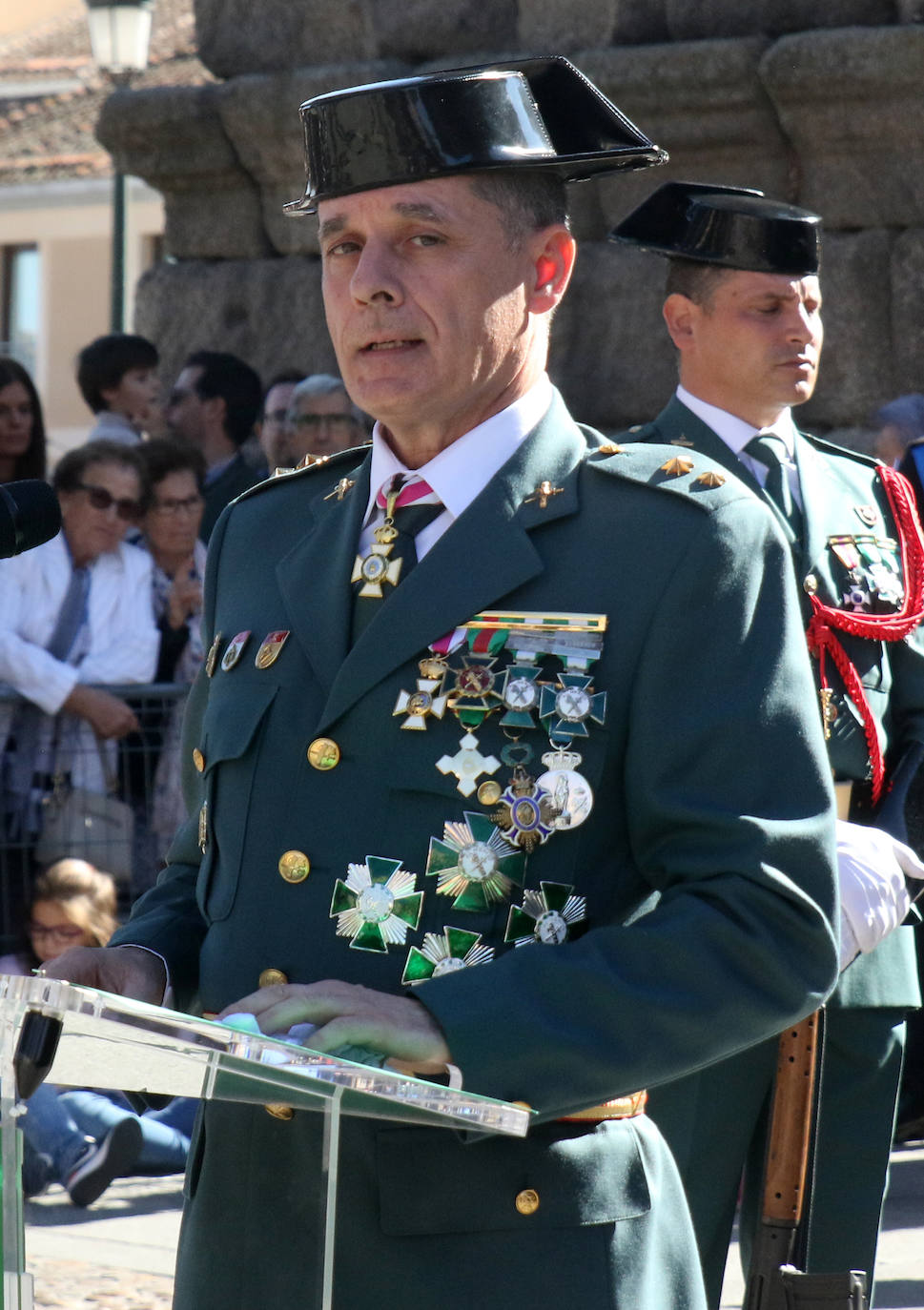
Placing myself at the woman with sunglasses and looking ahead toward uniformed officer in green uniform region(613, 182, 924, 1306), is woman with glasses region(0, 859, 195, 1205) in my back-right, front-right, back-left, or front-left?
front-right

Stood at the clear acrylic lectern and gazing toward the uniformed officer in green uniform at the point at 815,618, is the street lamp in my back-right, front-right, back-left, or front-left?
front-left

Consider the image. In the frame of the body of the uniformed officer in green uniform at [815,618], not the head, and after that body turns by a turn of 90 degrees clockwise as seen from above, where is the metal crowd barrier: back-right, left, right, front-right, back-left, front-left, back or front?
right

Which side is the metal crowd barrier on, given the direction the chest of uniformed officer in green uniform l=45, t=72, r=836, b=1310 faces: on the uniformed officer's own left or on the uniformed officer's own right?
on the uniformed officer's own right

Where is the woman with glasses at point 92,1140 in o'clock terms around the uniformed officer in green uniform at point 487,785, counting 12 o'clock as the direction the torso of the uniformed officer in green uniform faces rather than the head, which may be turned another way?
The woman with glasses is roughly at 4 o'clock from the uniformed officer in green uniform.

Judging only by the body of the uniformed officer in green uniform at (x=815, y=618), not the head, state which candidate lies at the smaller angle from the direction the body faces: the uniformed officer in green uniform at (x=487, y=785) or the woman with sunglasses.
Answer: the uniformed officer in green uniform

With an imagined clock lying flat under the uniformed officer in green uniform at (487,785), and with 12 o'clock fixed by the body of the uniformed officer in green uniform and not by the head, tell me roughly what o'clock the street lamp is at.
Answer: The street lamp is roughly at 4 o'clock from the uniformed officer in green uniform.

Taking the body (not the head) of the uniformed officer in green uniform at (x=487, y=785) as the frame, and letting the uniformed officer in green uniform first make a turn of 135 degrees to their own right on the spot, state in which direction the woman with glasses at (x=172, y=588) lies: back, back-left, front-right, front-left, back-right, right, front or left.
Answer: front

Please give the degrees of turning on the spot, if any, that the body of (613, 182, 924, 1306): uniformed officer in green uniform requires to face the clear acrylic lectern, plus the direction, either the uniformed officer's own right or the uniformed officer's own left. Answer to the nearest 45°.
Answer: approximately 45° to the uniformed officer's own right

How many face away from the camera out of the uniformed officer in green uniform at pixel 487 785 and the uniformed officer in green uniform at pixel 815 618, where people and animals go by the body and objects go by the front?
0

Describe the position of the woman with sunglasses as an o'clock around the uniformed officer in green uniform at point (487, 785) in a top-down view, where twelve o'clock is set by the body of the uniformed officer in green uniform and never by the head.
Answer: The woman with sunglasses is roughly at 4 o'clock from the uniformed officer in green uniform.

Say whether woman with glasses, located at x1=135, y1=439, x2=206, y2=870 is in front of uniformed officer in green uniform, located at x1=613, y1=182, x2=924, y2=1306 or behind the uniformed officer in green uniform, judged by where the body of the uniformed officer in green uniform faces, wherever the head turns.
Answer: behind

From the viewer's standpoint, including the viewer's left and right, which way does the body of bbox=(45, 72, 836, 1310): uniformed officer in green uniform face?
facing the viewer and to the left of the viewer
